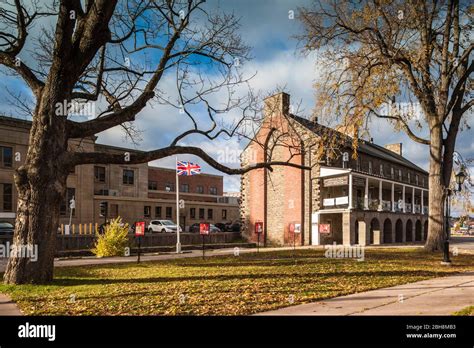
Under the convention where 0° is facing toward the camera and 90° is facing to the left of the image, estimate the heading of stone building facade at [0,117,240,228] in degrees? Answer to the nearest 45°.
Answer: approximately 315°

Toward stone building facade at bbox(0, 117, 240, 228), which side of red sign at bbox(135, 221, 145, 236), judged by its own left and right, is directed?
back

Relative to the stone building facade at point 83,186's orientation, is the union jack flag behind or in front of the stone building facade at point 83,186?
in front

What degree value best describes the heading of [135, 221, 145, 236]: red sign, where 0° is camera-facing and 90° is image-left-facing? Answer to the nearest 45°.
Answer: approximately 0°

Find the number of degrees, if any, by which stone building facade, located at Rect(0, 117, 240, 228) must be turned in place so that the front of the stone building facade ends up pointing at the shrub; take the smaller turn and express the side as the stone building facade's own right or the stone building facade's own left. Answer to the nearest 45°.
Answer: approximately 45° to the stone building facade's own right

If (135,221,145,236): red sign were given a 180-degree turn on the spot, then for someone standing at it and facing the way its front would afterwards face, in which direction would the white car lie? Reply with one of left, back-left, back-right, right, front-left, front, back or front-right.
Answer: front

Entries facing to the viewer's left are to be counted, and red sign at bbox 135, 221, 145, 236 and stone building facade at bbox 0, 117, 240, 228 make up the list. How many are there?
0
